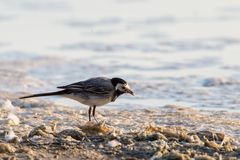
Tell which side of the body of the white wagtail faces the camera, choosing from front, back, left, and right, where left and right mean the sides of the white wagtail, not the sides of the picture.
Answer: right

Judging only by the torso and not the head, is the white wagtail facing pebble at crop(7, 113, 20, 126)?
no

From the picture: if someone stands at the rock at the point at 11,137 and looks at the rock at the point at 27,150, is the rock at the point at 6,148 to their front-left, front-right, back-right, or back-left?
front-right

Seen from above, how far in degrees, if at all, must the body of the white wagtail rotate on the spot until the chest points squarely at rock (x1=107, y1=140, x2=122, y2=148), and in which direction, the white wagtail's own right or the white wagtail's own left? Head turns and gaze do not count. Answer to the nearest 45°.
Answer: approximately 90° to the white wagtail's own right

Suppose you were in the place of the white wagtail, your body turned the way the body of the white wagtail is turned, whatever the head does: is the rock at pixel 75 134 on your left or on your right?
on your right

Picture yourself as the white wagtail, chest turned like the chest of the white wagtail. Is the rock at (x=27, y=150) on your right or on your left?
on your right

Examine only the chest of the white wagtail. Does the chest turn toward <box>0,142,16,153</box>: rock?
no

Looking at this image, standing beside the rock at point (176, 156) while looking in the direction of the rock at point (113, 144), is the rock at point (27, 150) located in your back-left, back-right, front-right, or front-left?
front-left

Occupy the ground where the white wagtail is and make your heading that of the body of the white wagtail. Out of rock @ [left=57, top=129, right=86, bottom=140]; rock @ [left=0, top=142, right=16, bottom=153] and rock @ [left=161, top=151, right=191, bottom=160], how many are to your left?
0
